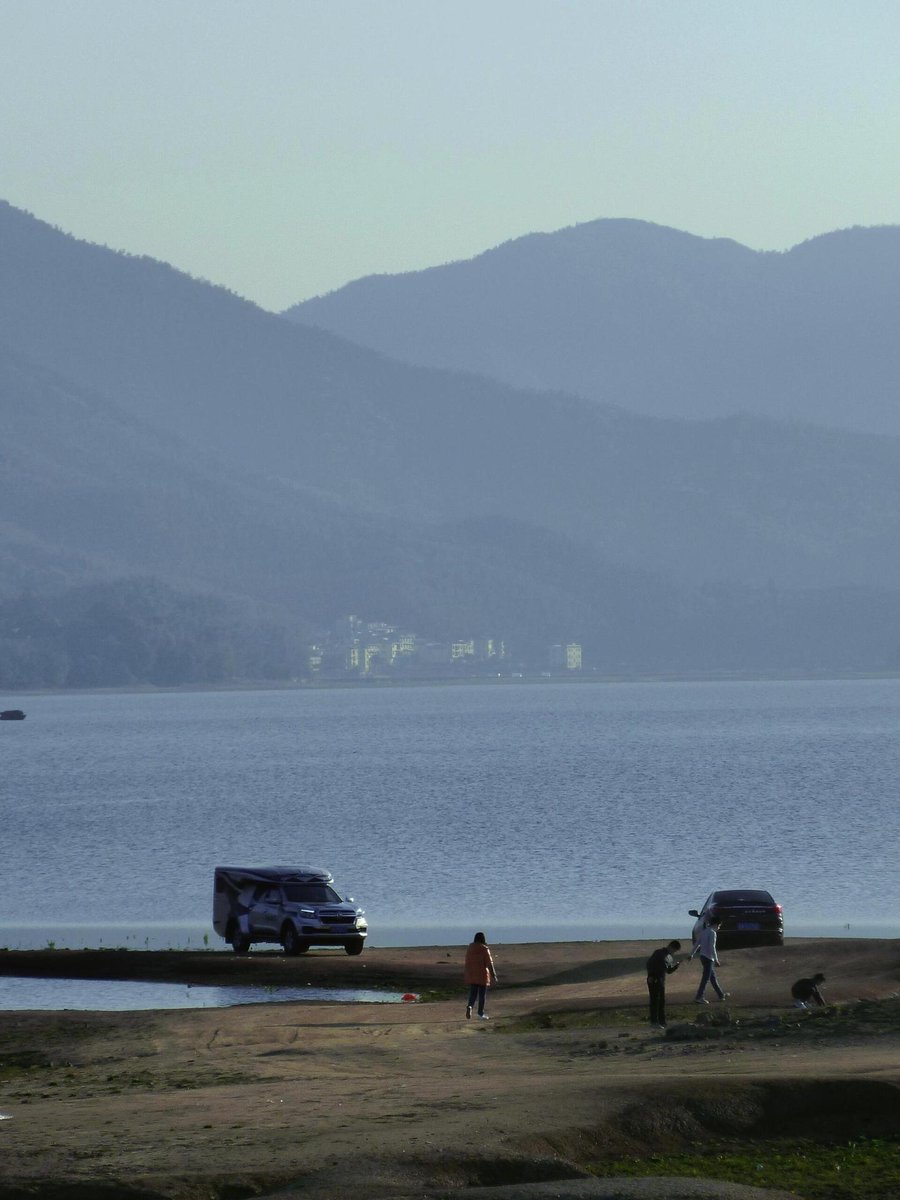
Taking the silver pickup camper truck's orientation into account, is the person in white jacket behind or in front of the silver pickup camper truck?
in front

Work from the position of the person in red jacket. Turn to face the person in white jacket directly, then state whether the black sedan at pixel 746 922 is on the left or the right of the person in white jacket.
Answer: left

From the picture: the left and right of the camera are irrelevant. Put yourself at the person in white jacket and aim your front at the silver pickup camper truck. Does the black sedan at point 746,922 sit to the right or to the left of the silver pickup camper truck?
right

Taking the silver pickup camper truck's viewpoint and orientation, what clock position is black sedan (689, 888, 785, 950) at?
The black sedan is roughly at 11 o'clock from the silver pickup camper truck.

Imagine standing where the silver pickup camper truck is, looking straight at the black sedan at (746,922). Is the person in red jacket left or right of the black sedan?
right

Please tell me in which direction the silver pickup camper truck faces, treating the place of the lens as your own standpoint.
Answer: facing the viewer and to the right of the viewer

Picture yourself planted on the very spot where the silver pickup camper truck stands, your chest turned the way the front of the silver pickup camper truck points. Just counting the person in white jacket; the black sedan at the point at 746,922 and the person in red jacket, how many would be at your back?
0

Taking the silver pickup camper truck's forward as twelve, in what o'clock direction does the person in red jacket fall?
The person in red jacket is roughly at 1 o'clock from the silver pickup camper truck.
